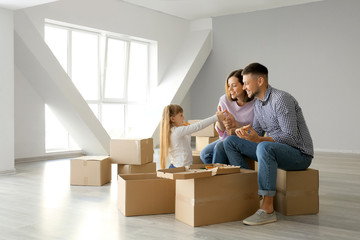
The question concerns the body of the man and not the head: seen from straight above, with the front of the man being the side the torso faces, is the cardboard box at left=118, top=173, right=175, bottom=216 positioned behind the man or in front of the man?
in front

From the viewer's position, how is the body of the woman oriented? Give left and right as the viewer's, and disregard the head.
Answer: facing the viewer and to the left of the viewer

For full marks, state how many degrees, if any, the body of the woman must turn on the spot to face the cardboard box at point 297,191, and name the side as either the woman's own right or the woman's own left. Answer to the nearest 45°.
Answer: approximately 90° to the woman's own left

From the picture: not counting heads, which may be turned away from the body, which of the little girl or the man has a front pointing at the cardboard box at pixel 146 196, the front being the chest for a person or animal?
the man

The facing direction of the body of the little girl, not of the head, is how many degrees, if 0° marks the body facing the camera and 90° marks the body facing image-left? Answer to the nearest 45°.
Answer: approximately 270°

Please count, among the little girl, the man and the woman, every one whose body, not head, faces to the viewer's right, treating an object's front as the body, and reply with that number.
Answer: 1

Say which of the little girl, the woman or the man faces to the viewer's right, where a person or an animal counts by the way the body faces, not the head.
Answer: the little girl

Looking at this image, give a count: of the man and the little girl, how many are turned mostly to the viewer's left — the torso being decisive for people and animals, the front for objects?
1

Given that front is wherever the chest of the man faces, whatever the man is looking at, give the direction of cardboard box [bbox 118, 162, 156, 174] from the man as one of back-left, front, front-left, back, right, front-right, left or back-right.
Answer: front-right

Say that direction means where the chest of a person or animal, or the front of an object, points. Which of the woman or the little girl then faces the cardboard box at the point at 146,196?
the woman

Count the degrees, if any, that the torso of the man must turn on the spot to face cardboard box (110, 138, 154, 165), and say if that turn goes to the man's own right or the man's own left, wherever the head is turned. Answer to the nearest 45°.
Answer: approximately 45° to the man's own right

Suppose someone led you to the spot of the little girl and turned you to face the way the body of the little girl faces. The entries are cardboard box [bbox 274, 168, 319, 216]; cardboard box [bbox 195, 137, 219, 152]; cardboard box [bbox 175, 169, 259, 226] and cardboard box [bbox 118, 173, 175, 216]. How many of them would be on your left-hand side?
1

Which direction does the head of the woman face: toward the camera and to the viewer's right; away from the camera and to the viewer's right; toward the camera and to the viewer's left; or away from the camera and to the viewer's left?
toward the camera and to the viewer's left

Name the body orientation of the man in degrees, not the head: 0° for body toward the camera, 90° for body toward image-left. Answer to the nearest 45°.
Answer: approximately 90°
